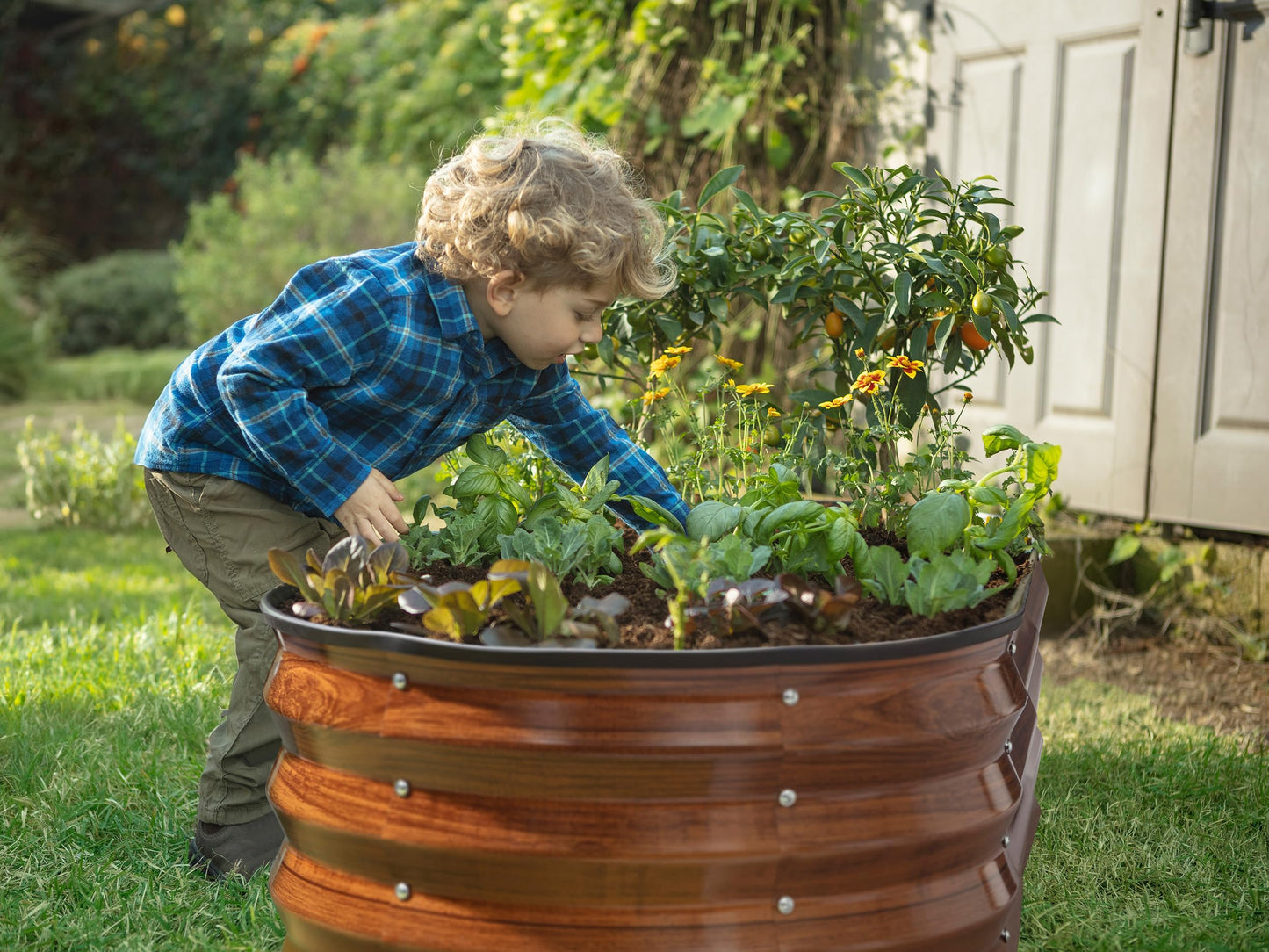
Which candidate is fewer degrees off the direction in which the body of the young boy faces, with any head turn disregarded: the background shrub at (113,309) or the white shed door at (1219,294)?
the white shed door

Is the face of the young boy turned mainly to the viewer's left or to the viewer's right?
to the viewer's right

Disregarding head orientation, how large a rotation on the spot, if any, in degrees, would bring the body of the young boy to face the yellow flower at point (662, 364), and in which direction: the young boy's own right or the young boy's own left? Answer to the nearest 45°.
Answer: approximately 45° to the young boy's own left

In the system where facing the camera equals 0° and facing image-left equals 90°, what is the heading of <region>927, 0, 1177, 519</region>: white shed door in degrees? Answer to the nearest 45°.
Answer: approximately 45°

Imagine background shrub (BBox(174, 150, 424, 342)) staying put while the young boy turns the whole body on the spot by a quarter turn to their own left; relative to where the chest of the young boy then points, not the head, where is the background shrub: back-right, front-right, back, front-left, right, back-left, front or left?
front

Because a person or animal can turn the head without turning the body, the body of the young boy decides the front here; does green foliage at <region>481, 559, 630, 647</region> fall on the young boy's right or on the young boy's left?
on the young boy's right

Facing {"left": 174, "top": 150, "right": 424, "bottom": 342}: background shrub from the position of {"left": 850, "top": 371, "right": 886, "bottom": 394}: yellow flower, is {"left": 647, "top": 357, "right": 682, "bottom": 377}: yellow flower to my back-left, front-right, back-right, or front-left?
front-left

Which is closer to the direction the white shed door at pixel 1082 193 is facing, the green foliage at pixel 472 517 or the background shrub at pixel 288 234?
the green foliage

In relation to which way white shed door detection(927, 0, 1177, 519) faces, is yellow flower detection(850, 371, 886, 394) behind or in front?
in front

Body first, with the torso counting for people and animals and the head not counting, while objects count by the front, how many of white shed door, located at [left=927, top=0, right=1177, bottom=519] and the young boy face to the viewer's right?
1

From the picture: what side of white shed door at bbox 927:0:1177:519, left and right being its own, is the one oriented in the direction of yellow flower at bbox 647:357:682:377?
front

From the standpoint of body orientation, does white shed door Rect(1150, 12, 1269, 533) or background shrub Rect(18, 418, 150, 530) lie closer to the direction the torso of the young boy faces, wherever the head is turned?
the white shed door

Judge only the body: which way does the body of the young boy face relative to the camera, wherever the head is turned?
to the viewer's right

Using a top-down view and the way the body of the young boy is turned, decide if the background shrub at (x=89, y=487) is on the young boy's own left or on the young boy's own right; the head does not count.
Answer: on the young boy's own left

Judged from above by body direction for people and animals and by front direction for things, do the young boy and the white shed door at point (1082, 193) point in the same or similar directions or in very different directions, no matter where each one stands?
very different directions
